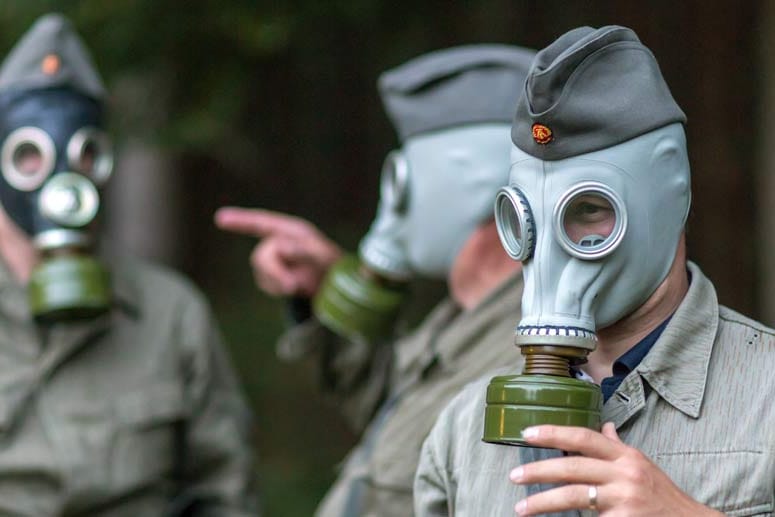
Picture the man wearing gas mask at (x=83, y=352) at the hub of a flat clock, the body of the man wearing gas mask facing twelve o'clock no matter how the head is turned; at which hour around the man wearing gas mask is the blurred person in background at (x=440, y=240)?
The blurred person in background is roughly at 10 o'clock from the man wearing gas mask.

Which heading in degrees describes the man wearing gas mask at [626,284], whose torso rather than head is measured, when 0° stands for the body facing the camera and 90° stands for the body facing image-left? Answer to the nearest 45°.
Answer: approximately 45°

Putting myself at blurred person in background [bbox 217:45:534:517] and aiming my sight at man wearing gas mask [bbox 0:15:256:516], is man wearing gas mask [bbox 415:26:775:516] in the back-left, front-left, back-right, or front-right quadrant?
back-left

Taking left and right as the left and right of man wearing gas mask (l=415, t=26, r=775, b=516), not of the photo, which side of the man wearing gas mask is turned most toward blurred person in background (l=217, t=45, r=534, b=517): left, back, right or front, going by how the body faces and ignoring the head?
right

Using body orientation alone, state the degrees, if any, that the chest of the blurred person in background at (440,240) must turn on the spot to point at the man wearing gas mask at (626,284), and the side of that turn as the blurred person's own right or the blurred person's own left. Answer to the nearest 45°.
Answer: approximately 90° to the blurred person's own left

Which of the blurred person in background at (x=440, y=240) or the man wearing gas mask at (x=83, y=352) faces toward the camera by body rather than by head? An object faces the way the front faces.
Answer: the man wearing gas mask

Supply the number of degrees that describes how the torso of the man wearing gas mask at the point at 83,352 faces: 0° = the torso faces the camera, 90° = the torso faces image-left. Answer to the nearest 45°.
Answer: approximately 0°

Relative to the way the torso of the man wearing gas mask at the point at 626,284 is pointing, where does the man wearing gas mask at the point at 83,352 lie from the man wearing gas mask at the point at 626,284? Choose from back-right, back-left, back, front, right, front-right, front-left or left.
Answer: right

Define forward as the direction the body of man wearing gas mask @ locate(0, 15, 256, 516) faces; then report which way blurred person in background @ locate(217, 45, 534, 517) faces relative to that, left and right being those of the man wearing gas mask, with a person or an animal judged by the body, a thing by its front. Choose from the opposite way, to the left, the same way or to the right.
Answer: to the right

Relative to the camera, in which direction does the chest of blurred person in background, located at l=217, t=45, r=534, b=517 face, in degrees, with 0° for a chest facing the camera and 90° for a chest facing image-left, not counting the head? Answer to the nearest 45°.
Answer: approximately 90°

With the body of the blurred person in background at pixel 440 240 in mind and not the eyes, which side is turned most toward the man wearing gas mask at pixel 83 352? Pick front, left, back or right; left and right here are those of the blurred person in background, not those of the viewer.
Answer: front

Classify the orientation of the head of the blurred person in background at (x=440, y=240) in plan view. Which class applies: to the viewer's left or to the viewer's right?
to the viewer's left

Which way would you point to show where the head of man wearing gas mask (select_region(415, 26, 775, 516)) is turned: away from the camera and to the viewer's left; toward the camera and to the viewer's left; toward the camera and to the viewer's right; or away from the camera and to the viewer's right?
toward the camera and to the viewer's left

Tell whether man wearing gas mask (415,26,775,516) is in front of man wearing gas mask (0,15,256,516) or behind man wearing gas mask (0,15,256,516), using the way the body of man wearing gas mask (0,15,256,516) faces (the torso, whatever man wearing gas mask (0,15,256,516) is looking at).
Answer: in front

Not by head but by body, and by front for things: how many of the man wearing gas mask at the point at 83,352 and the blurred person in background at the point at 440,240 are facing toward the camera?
1
